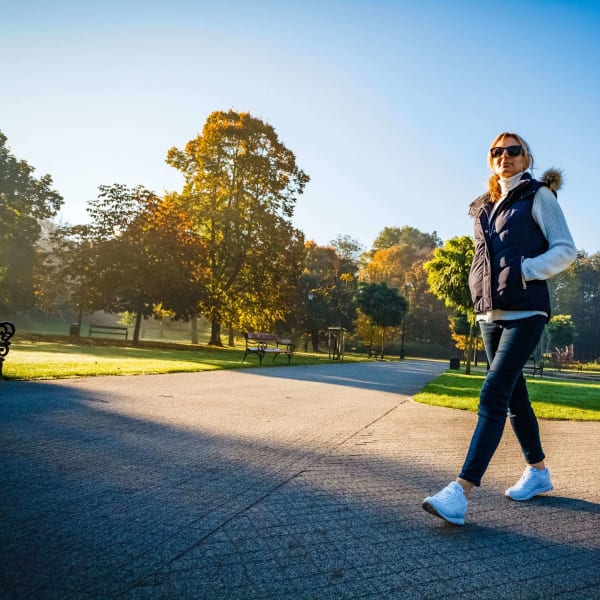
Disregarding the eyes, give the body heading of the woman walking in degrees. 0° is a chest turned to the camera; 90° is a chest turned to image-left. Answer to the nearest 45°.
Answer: approximately 45°

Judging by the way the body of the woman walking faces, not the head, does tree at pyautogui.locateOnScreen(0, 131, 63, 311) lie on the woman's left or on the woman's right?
on the woman's right

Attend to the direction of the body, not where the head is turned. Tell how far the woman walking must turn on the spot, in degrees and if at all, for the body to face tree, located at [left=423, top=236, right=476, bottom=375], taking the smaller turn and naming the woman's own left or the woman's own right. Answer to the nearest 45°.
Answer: approximately 135° to the woman's own right

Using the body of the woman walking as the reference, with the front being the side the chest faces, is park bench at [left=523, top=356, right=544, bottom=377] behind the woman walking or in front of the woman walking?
behind

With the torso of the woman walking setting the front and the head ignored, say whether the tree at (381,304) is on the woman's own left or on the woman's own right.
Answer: on the woman's own right
